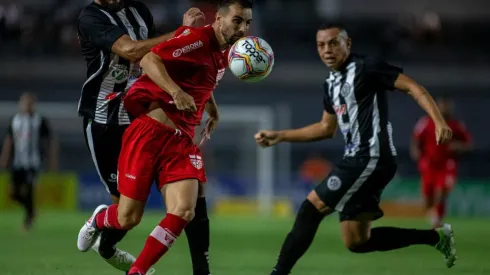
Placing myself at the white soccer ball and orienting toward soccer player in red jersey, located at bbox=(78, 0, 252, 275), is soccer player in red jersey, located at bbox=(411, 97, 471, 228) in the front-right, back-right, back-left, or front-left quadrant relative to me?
back-right

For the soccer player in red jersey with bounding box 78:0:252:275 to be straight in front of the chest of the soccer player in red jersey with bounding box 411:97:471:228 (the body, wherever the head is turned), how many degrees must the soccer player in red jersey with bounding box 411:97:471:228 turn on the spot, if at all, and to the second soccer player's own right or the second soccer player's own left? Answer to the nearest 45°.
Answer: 0° — they already face them

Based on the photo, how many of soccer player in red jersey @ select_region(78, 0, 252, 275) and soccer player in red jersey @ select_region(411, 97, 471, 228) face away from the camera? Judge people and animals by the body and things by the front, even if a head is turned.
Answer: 0

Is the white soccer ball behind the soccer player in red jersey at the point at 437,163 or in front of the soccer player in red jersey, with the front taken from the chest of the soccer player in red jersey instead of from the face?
in front

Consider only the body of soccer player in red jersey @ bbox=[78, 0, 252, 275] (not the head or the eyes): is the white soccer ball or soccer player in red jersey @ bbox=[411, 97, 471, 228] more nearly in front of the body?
the white soccer ball

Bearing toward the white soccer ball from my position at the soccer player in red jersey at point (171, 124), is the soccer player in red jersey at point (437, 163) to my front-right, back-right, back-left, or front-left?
front-left

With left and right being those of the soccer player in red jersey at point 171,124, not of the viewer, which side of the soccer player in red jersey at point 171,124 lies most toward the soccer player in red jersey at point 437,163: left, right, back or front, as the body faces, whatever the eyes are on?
left

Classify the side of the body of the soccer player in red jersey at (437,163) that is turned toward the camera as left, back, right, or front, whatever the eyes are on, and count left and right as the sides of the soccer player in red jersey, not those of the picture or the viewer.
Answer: front

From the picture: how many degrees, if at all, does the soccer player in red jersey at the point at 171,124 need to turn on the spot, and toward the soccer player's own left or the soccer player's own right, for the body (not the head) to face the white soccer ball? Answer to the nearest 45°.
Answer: approximately 45° to the soccer player's own left
